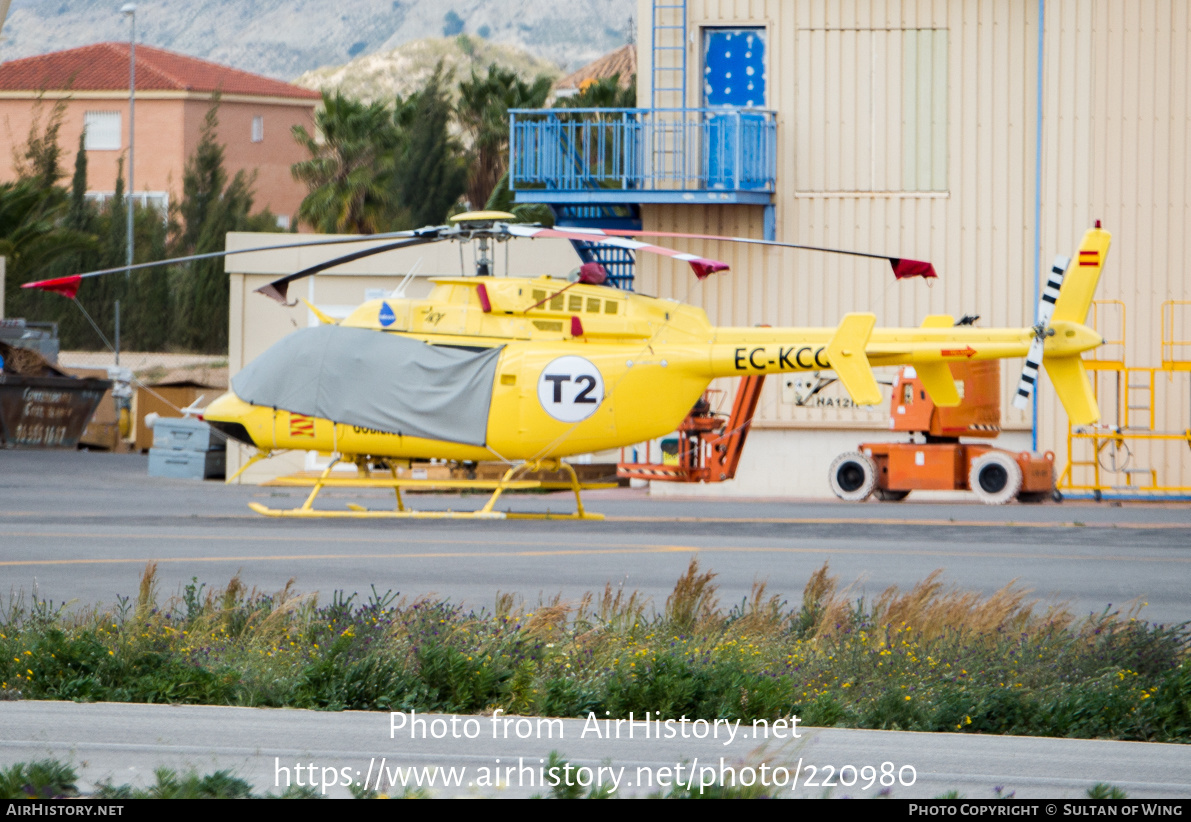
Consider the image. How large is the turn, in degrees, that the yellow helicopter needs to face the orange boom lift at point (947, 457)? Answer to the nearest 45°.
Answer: approximately 135° to its right

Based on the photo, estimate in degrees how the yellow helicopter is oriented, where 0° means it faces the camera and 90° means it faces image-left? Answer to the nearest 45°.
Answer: approximately 90°
